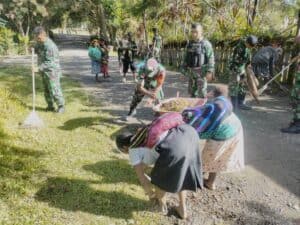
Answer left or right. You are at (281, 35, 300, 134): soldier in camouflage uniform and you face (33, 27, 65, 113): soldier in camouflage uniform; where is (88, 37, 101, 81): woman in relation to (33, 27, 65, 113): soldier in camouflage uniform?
right

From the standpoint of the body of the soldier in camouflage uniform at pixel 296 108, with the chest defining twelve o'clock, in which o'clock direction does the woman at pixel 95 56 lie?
The woman is roughly at 1 o'clock from the soldier in camouflage uniform.

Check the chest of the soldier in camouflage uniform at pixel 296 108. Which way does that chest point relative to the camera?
to the viewer's left

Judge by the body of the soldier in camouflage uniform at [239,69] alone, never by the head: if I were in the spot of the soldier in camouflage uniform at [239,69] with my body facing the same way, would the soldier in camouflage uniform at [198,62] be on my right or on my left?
on my right

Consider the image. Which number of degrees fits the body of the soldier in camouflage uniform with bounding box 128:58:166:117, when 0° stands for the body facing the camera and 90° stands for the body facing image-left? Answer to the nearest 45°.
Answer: approximately 0°

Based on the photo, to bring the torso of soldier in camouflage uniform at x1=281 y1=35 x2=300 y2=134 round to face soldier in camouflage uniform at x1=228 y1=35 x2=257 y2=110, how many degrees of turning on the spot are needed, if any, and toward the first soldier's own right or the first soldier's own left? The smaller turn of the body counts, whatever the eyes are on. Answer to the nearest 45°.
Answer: approximately 45° to the first soldier's own right

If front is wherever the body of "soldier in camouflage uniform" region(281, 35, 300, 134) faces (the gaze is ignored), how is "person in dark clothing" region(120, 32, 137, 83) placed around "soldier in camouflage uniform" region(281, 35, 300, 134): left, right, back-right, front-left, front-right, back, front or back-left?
front-right
